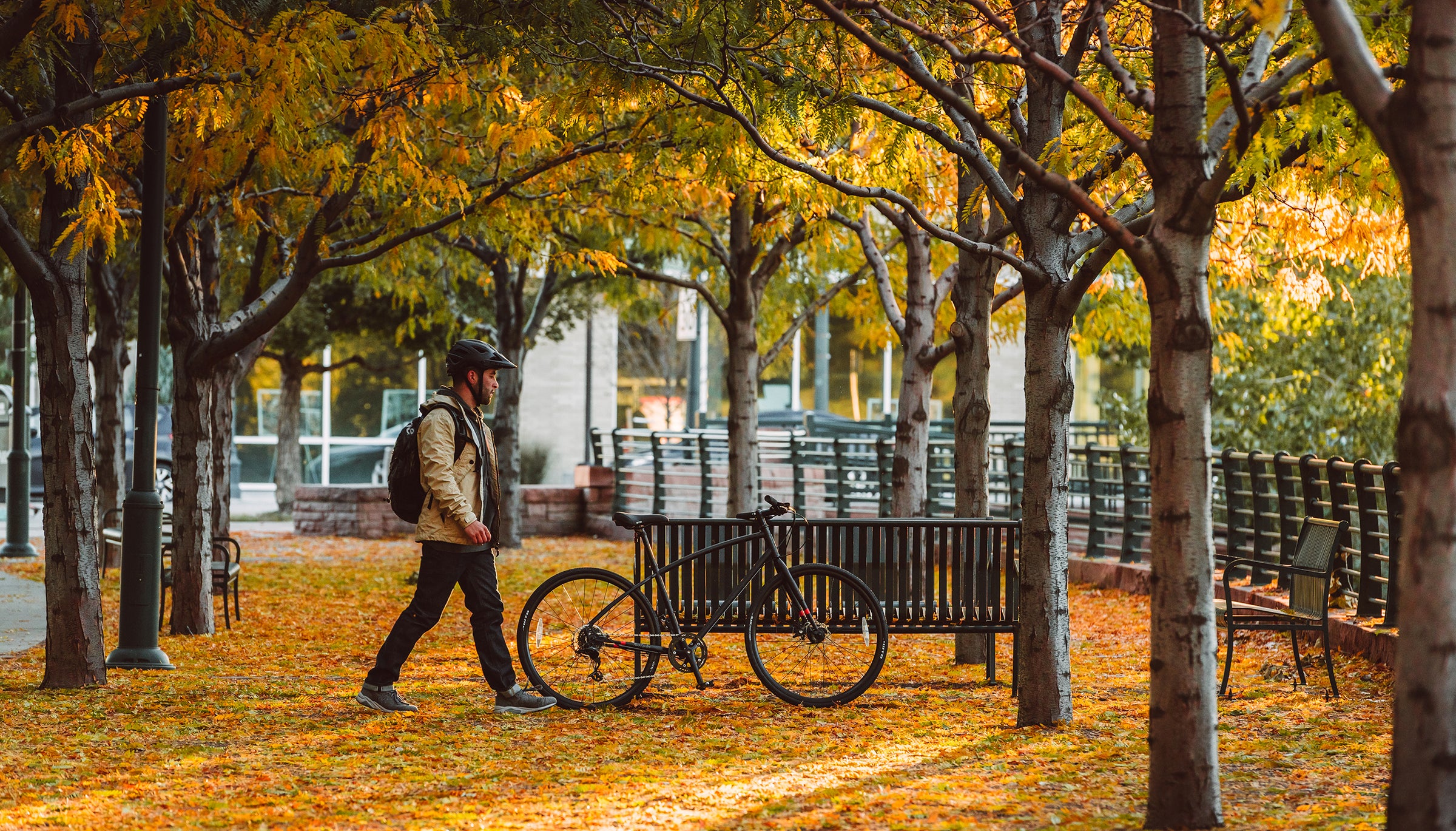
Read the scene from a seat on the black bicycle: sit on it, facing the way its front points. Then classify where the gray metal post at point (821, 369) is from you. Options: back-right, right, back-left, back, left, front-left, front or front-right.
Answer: left

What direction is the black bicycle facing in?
to the viewer's right

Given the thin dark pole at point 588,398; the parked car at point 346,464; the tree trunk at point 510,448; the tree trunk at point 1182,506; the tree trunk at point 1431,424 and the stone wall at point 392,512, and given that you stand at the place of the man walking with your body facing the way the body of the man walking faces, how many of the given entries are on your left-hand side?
4

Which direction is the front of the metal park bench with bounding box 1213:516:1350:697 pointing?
to the viewer's left

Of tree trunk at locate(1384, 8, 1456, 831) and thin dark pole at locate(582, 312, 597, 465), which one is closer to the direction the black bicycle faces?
the tree trunk

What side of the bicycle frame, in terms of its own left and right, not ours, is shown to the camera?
right

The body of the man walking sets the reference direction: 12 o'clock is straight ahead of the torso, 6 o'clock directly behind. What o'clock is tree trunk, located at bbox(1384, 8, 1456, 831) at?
The tree trunk is roughly at 2 o'clock from the man walking.

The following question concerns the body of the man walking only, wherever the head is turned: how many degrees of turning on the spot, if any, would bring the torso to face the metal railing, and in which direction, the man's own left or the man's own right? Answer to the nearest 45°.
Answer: approximately 45° to the man's own left

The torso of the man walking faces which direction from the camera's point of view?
to the viewer's right

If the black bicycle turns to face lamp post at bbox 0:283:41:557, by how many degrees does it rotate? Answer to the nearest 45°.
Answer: approximately 135° to its left

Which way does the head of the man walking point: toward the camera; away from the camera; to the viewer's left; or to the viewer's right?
to the viewer's right
